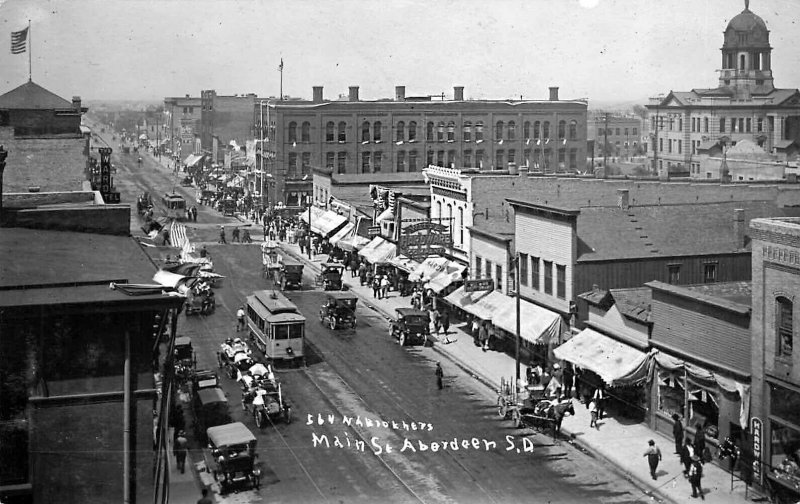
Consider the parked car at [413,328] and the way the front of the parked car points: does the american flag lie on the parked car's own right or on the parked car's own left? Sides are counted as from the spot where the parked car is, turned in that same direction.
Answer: on the parked car's own left

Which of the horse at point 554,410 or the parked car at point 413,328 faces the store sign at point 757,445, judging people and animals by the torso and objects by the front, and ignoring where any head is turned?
the horse

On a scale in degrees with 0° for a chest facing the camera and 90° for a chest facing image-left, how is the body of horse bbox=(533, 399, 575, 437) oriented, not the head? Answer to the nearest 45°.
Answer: approximately 315°

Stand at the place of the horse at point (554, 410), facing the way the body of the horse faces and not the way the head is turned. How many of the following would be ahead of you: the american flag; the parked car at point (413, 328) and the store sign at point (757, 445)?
1
